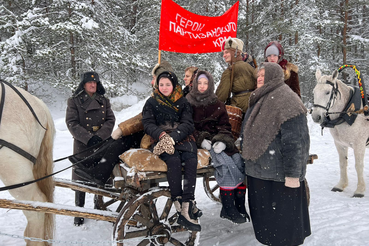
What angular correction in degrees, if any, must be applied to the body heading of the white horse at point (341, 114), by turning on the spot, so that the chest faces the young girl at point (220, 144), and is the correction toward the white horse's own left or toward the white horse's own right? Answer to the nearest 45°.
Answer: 0° — it already faces them

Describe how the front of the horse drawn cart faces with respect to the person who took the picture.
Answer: facing to the left of the viewer

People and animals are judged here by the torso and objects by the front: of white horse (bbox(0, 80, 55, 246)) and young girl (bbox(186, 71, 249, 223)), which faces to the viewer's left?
the white horse

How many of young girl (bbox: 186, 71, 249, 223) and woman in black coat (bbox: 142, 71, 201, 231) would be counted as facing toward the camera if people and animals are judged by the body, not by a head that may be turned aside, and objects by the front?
2

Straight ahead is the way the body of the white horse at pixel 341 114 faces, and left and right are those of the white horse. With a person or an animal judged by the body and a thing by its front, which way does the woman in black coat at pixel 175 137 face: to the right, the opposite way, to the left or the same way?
to the left

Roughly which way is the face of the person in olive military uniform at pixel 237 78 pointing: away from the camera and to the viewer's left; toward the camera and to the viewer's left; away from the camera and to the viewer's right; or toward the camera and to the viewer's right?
toward the camera and to the viewer's left

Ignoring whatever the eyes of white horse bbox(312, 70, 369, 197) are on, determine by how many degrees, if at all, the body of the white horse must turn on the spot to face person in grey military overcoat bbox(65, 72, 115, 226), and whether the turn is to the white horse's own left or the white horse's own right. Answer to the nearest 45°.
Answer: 0° — it already faces them

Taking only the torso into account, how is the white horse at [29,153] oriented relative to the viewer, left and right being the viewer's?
facing to the left of the viewer
